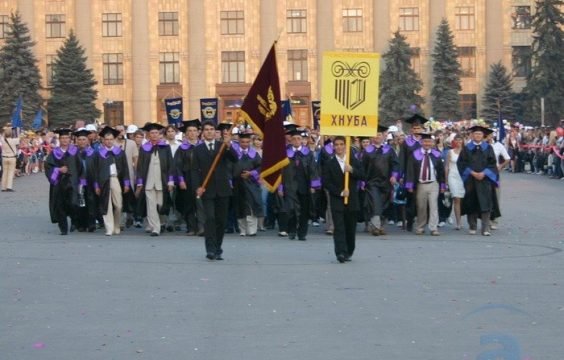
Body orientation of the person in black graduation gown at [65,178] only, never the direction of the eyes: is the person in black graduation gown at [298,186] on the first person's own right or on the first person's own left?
on the first person's own left

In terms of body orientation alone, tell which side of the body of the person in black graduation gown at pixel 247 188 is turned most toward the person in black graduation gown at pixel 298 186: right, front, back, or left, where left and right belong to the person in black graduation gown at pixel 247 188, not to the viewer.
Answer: left

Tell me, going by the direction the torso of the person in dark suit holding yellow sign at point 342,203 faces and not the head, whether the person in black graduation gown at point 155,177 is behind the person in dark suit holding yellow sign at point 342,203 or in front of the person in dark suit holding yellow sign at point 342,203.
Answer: behind

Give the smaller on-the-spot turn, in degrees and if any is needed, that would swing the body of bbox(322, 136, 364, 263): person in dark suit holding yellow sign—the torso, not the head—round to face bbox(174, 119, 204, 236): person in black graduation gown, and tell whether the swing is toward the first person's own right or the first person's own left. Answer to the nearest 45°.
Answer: approximately 135° to the first person's own right

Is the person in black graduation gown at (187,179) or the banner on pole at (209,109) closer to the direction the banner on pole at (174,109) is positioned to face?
the person in black graduation gown

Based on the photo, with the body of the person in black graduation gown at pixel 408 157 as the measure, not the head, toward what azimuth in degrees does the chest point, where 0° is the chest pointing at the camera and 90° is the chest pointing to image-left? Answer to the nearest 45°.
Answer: approximately 0°

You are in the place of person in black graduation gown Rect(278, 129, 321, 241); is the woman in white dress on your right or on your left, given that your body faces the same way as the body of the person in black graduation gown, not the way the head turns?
on your left

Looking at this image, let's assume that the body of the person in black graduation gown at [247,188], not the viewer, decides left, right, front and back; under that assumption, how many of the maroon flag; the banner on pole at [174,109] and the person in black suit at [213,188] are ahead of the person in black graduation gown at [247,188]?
2

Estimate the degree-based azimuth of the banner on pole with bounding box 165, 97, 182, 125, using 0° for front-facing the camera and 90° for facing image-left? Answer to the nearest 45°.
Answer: approximately 0°

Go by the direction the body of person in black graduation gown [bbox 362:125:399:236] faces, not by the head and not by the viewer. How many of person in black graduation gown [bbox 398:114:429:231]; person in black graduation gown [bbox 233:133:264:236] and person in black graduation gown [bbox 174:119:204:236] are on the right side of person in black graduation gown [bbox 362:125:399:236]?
2
